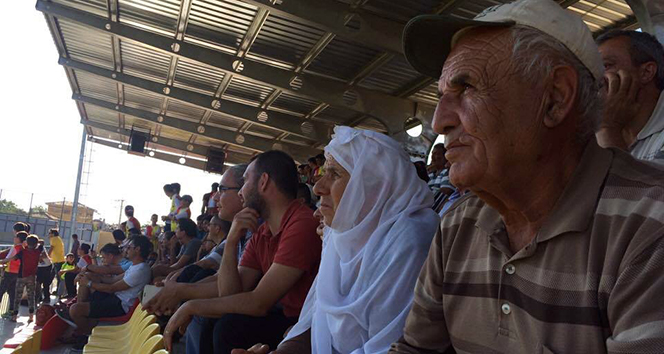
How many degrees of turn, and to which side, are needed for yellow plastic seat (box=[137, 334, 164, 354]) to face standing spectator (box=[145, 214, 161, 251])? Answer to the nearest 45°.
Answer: approximately 90° to its right

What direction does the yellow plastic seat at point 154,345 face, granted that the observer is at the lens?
facing to the left of the viewer

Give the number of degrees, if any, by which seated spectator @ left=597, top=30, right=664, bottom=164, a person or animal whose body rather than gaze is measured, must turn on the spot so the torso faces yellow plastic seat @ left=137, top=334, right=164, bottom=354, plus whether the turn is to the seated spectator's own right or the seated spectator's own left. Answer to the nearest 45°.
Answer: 0° — they already face it

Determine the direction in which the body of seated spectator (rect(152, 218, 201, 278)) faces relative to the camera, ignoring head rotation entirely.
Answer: to the viewer's left

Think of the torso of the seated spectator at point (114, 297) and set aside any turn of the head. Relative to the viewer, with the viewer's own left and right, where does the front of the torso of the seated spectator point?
facing to the left of the viewer

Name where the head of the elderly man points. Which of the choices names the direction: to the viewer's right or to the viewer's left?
to the viewer's left

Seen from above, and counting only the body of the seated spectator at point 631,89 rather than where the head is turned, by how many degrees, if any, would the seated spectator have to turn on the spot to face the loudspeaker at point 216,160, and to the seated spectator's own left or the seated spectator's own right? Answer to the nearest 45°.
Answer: approximately 45° to the seated spectator's own right

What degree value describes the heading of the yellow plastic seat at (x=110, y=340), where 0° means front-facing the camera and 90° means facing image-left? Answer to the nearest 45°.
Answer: approximately 90°
